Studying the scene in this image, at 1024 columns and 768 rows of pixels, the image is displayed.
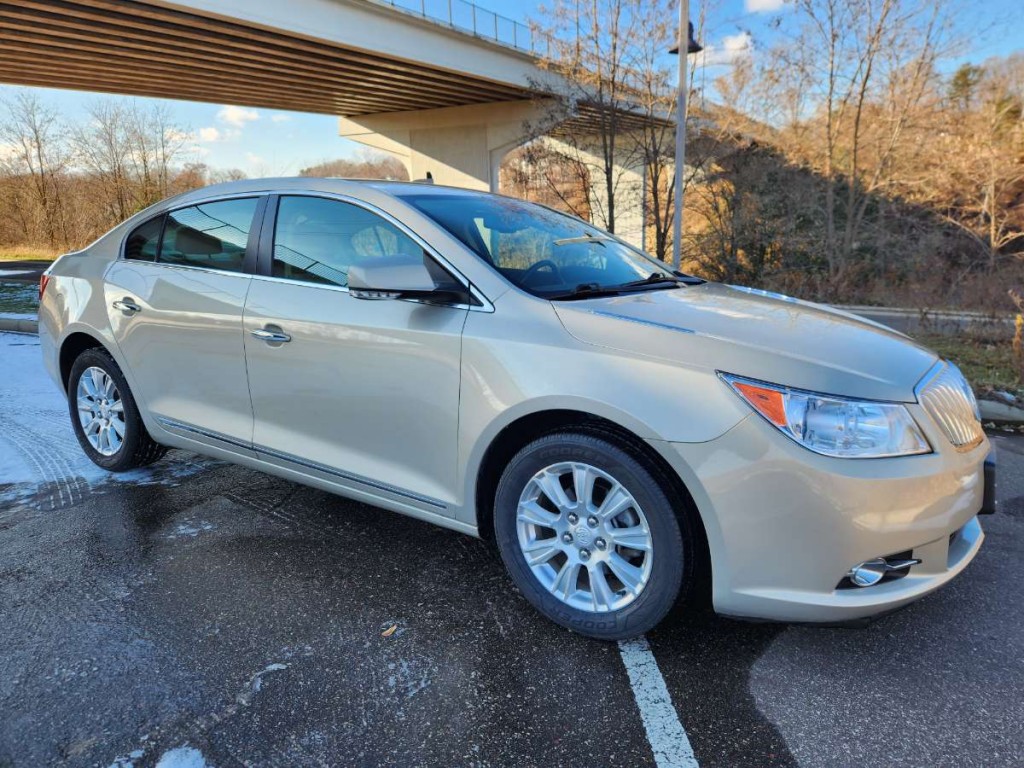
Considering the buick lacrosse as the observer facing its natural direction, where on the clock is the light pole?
The light pole is roughly at 8 o'clock from the buick lacrosse.

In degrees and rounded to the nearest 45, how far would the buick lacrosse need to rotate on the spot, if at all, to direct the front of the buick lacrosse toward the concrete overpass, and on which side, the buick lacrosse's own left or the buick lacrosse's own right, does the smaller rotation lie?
approximately 135° to the buick lacrosse's own left

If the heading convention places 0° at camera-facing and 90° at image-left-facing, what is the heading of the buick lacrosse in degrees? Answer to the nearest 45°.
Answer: approximately 315°
